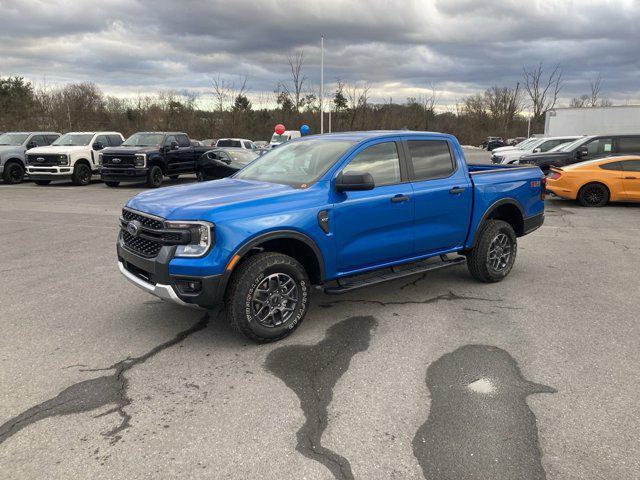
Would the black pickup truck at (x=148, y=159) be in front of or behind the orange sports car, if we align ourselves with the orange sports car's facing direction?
behind

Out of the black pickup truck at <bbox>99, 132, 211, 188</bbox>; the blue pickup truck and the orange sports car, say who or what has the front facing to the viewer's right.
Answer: the orange sports car

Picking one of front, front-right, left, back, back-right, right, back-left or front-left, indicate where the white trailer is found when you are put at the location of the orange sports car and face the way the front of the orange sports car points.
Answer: left

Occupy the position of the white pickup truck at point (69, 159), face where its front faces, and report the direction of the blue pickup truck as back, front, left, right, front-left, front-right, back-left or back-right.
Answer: front-left

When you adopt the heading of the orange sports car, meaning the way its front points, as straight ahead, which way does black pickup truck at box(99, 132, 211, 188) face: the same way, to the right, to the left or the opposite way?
to the right

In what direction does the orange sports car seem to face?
to the viewer's right

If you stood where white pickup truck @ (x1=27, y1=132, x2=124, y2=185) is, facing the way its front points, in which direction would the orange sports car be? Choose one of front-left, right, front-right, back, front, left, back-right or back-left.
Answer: left
